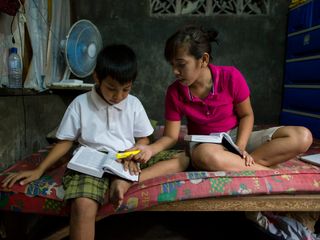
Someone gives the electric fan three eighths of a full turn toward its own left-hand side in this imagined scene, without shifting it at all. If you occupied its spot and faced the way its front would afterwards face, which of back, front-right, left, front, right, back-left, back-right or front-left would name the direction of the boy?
back

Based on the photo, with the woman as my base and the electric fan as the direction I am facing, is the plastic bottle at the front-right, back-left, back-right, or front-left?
front-left

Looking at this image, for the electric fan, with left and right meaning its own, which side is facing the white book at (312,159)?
front

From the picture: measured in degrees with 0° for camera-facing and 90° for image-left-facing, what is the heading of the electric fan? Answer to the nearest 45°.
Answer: approximately 315°

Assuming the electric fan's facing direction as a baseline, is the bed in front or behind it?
in front

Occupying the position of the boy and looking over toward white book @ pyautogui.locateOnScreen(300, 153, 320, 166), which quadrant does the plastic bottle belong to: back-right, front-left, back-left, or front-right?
back-left

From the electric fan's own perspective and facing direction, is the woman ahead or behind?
ahead

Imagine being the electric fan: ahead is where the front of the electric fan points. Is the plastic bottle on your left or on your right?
on your right
